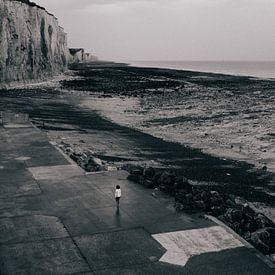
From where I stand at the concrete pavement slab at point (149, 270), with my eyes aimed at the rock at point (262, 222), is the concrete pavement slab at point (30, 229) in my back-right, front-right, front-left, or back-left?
back-left

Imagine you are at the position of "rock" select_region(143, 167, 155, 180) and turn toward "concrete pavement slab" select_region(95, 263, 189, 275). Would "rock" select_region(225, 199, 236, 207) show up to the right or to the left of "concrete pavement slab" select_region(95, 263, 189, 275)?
left

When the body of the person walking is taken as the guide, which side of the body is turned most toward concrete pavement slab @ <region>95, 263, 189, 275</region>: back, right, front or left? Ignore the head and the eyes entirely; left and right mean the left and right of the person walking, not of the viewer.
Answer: back

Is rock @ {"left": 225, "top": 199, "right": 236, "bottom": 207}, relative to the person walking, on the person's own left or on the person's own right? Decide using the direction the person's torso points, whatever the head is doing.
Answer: on the person's own right

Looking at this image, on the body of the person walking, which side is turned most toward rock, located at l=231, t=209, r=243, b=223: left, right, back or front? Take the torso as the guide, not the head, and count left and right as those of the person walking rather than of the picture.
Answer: right

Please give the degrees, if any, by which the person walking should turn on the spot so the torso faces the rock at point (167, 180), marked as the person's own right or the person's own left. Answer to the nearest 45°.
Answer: approximately 45° to the person's own right

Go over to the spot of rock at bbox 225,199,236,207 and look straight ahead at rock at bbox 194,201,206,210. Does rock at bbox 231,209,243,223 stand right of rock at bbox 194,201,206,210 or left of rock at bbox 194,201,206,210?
left

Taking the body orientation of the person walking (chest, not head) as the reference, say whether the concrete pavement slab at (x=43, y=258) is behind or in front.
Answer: behind

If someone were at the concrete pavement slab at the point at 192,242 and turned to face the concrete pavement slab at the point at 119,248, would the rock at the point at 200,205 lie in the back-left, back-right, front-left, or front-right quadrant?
back-right

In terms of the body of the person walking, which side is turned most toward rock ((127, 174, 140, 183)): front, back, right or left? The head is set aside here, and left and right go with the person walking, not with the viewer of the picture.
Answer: front

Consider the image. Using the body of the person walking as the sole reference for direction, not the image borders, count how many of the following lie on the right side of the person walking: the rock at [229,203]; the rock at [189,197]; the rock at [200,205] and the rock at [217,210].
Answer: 4

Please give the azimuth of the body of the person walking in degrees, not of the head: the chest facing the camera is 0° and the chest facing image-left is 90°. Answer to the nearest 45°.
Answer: approximately 180°

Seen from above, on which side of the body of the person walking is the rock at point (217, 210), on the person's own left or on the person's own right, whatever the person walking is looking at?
on the person's own right

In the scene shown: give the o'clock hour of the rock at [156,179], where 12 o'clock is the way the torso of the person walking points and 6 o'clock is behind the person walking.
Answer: The rock is roughly at 1 o'clock from the person walking.

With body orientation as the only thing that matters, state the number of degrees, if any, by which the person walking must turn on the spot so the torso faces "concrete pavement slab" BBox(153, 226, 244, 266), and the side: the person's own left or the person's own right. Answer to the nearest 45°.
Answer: approximately 135° to the person's own right

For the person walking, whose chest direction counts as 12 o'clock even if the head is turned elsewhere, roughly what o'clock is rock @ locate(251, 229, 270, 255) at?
The rock is roughly at 4 o'clock from the person walking.

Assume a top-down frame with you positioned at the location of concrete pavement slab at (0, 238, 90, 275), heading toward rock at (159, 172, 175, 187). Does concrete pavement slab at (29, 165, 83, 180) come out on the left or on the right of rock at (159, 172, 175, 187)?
left
